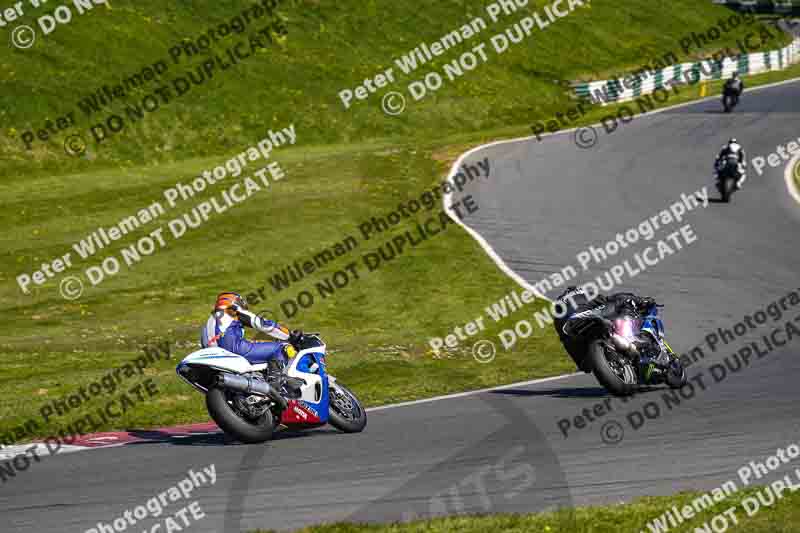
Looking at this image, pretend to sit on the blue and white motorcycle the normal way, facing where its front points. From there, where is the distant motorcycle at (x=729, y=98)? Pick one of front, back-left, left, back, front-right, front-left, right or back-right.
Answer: front

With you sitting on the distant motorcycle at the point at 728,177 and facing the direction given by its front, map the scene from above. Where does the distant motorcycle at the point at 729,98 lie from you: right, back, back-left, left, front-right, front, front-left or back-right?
front

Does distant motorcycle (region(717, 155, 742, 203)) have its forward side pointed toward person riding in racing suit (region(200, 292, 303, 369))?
no

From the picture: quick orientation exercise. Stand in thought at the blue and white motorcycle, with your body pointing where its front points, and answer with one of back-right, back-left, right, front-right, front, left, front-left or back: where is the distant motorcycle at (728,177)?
front

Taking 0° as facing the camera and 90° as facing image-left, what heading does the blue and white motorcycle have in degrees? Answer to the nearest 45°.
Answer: approximately 225°

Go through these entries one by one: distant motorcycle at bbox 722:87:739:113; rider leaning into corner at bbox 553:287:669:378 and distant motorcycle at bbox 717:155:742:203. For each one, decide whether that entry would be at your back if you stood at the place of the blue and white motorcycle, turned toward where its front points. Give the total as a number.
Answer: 0

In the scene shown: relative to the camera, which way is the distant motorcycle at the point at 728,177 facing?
away from the camera

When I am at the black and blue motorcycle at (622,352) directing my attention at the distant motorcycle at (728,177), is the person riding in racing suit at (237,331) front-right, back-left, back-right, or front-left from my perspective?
back-left

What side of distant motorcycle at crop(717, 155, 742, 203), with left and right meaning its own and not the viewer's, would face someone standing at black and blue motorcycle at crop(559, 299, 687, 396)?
back

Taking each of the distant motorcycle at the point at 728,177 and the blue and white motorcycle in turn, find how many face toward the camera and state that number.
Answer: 0
